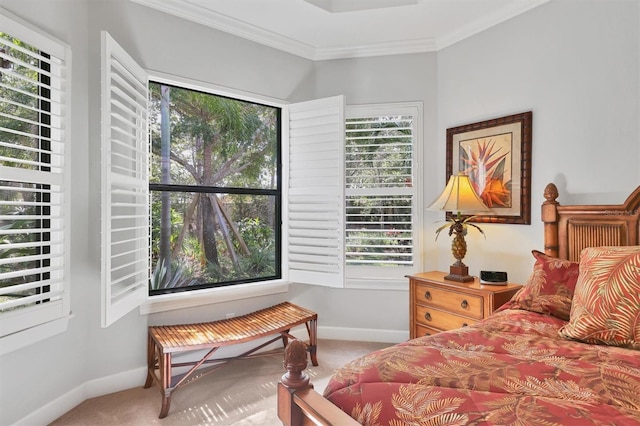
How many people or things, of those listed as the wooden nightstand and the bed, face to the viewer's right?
0

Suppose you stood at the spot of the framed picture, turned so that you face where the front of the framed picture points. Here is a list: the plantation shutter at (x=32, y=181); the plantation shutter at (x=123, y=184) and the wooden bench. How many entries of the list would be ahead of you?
3

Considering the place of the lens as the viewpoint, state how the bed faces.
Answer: facing the viewer and to the left of the viewer

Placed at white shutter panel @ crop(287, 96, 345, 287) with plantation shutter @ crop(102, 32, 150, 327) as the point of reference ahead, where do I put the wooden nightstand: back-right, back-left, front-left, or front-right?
back-left

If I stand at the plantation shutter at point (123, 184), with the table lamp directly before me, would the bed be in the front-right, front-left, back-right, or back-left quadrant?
front-right

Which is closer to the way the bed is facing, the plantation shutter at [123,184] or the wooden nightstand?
the plantation shutter

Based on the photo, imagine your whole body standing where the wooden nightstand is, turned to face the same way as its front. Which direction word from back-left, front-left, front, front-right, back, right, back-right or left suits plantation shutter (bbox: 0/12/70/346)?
front

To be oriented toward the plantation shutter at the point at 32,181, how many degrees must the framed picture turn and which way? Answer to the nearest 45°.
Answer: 0° — it already faces it

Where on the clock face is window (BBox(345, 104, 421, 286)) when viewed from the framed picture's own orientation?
The window is roughly at 2 o'clock from the framed picture.

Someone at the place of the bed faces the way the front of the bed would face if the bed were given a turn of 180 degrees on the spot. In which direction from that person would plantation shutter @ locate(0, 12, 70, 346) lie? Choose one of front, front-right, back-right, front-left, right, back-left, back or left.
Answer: back-left

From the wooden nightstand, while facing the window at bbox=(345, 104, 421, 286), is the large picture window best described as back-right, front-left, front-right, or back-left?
front-left

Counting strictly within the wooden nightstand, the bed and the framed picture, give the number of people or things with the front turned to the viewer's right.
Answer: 0

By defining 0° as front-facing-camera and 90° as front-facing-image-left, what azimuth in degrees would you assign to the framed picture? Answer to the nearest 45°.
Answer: approximately 45°

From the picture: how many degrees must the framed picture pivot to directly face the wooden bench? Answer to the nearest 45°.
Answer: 0° — it already faces it

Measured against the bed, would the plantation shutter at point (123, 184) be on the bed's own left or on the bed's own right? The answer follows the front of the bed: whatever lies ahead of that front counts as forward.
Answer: on the bed's own right

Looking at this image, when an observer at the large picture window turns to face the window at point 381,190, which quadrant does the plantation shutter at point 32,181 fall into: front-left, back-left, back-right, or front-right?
back-right
